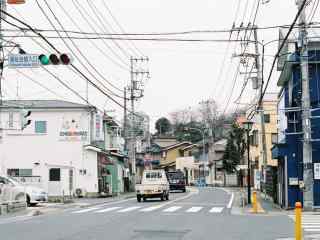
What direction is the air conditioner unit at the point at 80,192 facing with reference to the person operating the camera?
facing the viewer

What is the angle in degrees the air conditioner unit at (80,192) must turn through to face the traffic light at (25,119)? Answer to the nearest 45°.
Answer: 0° — it already faces it
